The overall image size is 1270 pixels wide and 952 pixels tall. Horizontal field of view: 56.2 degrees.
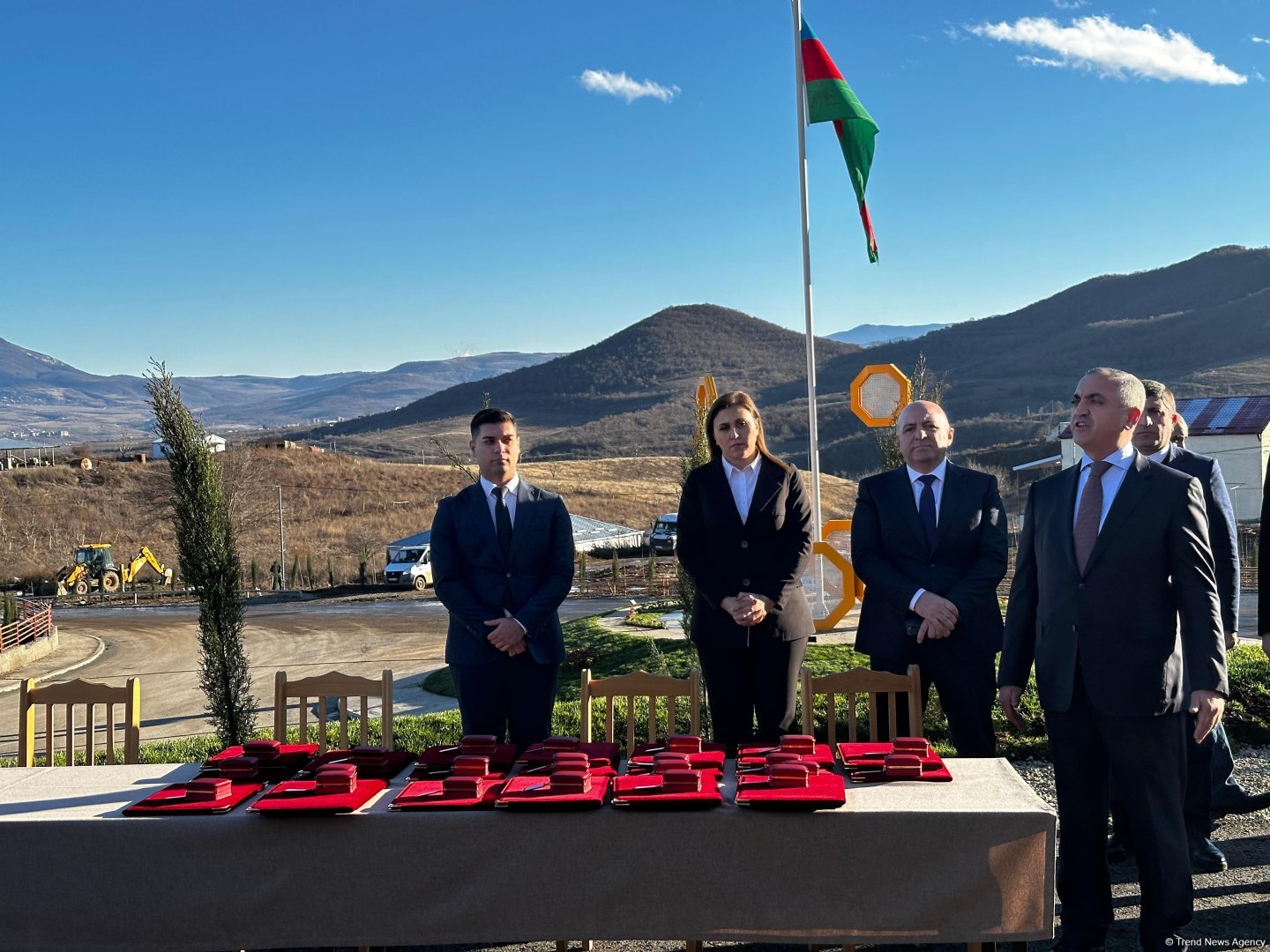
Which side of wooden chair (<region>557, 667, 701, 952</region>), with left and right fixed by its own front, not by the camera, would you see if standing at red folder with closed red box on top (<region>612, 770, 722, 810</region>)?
front

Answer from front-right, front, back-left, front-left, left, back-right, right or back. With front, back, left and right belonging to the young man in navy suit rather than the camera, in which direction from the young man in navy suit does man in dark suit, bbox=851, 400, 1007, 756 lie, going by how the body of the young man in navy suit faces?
left

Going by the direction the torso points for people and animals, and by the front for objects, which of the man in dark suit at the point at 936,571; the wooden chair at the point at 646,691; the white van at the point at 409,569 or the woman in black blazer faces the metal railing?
the white van

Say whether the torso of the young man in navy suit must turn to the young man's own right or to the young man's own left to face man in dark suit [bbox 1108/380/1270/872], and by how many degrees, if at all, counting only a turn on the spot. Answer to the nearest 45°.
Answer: approximately 90° to the young man's own left

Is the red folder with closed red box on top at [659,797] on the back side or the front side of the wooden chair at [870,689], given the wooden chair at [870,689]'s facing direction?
on the front side

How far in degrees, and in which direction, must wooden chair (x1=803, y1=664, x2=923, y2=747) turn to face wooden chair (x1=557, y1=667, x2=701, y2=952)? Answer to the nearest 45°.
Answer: approximately 90° to its right

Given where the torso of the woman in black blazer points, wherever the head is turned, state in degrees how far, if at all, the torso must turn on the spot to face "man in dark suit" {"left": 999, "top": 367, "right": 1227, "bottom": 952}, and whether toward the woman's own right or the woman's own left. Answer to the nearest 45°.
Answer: approximately 45° to the woman's own left

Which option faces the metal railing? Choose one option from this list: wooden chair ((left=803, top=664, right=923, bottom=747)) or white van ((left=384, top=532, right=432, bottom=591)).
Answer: the white van

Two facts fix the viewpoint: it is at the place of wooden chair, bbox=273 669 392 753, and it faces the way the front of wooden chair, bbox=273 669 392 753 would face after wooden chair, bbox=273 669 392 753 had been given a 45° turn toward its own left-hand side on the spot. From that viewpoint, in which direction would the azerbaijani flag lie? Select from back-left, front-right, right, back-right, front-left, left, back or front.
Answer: left

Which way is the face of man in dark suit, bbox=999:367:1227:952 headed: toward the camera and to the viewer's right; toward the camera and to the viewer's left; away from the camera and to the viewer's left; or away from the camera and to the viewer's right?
toward the camera and to the viewer's left
